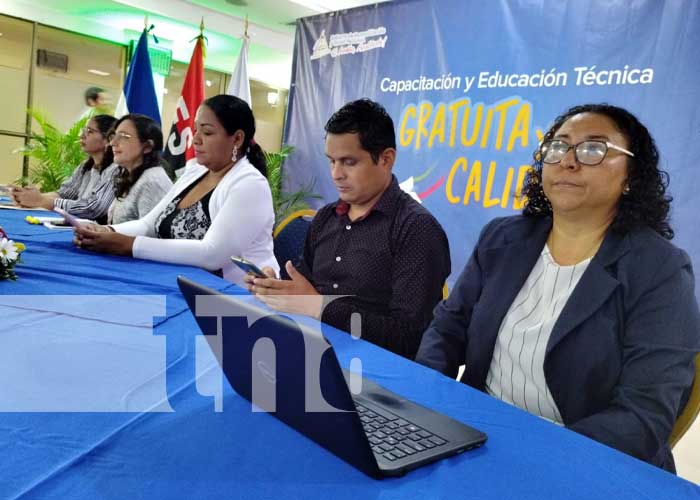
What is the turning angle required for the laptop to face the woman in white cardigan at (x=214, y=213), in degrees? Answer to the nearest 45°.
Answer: approximately 45° to its left

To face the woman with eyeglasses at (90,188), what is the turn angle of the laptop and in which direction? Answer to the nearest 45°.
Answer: approximately 90° to its left

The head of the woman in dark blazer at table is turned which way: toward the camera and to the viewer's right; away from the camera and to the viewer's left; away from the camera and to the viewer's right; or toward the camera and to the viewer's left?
toward the camera and to the viewer's left

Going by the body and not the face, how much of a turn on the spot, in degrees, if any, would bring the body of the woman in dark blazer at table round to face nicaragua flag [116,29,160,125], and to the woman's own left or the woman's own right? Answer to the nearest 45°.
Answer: approximately 90° to the woman's own right

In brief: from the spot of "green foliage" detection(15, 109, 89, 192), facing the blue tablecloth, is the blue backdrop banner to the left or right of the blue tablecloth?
left

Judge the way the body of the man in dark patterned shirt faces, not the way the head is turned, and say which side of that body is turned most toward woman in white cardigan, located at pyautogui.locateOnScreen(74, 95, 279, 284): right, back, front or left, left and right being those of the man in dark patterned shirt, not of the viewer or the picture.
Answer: right

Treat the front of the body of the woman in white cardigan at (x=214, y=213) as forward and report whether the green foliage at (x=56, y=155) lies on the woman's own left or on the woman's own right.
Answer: on the woman's own right

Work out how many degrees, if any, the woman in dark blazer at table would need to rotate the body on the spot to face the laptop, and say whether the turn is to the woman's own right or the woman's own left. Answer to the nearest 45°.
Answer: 0° — they already face it

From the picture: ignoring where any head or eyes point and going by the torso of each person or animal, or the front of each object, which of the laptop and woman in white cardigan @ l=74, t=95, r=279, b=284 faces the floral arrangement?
the woman in white cardigan

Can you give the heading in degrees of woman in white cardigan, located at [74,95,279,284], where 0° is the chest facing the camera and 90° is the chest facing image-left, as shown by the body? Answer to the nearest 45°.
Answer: approximately 45°

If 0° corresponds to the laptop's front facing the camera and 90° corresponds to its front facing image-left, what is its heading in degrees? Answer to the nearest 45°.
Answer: approximately 225°

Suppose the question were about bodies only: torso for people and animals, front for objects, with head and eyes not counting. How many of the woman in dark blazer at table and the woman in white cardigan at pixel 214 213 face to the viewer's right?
0
